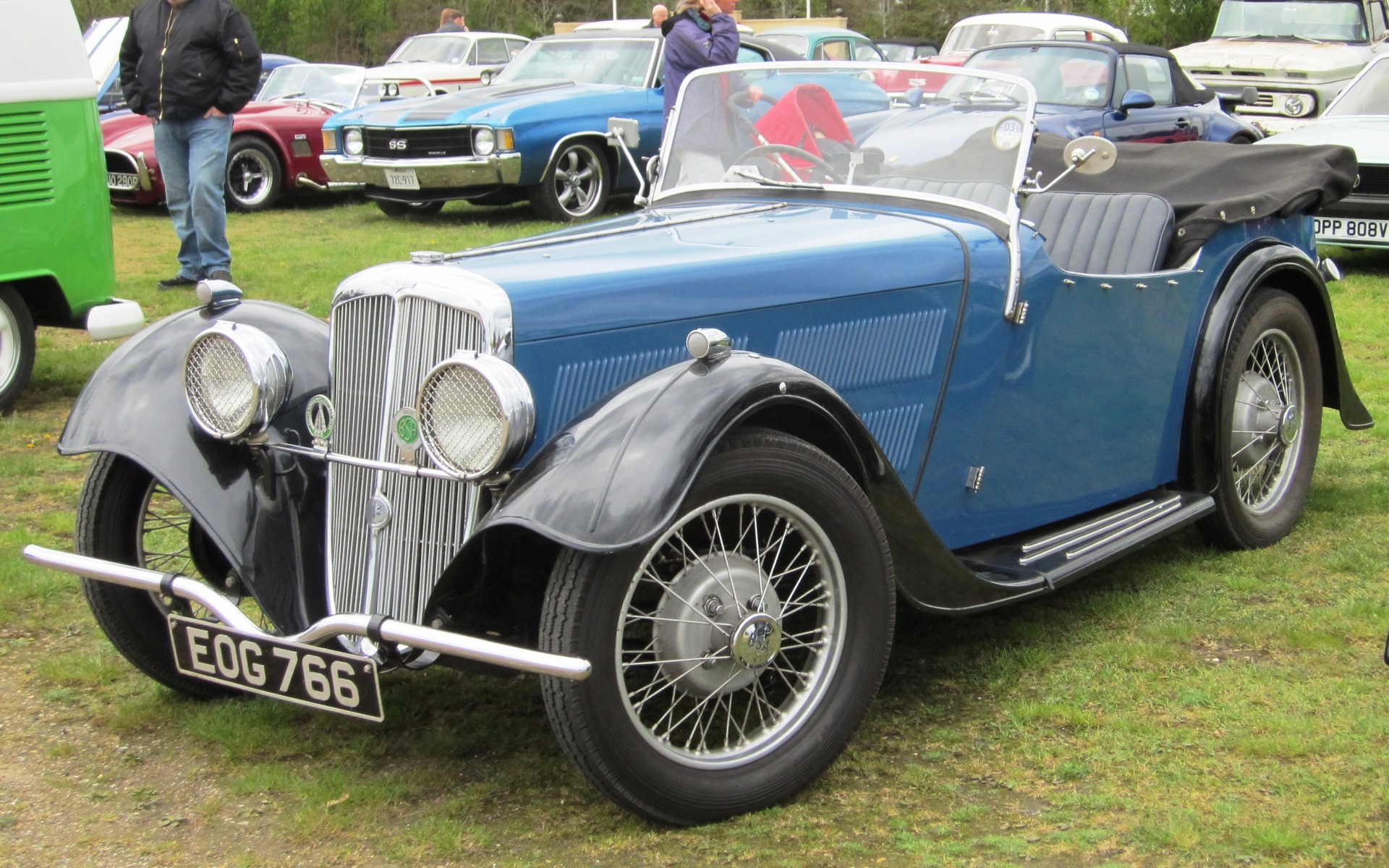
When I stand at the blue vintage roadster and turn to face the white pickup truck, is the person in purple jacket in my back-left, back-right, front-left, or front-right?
front-left

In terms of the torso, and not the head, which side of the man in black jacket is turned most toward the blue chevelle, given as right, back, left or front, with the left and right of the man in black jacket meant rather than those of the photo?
back

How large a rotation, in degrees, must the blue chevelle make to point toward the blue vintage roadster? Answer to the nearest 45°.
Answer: approximately 45° to its left

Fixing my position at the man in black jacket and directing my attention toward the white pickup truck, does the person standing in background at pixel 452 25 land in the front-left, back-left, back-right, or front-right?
front-left

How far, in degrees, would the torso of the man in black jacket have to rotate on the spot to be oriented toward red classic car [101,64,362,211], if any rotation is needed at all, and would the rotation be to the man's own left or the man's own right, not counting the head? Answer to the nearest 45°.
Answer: approximately 135° to the man's own right

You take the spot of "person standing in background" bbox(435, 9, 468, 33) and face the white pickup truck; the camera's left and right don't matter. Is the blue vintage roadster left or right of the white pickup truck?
right

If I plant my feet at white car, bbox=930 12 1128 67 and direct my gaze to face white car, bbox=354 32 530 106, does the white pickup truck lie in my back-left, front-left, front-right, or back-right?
back-left

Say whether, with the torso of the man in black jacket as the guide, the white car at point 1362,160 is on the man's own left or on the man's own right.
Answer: on the man's own left

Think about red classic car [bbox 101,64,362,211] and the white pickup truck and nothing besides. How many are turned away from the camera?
0

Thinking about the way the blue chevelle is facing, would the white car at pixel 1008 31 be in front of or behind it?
behind

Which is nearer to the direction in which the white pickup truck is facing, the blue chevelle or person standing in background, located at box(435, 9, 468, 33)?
the blue chevelle
